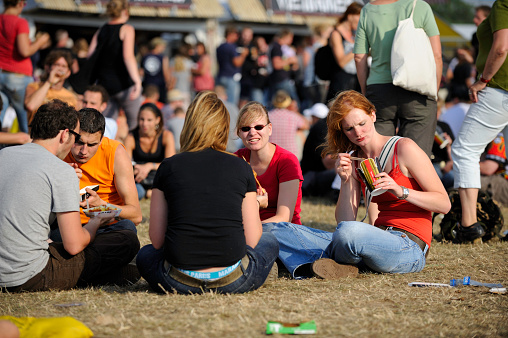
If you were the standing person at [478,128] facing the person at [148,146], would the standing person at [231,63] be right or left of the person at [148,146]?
right

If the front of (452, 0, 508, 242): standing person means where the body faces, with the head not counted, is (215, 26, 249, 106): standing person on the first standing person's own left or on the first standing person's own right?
on the first standing person's own right

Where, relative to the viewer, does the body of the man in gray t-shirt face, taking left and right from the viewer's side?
facing away from the viewer and to the right of the viewer

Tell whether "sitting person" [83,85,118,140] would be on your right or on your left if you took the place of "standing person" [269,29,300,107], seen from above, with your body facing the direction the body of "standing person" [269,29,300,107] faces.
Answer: on your right

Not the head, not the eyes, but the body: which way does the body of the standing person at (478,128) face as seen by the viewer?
to the viewer's left

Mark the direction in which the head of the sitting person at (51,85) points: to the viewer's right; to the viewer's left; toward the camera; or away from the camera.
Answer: toward the camera

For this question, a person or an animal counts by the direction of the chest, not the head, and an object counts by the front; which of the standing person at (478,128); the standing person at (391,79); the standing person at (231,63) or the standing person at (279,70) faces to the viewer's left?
the standing person at (478,128)

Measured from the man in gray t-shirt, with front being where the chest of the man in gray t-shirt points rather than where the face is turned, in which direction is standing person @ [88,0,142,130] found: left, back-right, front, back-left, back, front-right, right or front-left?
front-left

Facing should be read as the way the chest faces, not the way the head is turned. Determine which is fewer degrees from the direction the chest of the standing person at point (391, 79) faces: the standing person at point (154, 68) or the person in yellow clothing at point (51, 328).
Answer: the standing person

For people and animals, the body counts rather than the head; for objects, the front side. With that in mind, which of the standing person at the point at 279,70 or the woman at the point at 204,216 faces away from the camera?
the woman

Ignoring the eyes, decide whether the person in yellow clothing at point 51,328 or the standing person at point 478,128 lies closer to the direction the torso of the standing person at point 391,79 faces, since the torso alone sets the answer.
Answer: the standing person

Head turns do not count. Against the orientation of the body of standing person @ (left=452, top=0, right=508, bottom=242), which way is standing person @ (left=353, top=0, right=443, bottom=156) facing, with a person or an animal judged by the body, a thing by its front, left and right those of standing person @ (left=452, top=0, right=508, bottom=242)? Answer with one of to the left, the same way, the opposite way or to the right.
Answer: to the right

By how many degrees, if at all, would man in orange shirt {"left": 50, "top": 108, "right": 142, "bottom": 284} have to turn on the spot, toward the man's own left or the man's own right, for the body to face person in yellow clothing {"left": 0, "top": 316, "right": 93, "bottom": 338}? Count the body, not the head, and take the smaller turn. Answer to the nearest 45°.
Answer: approximately 45° to the man's own left

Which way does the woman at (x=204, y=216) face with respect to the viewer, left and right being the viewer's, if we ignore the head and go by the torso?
facing away from the viewer

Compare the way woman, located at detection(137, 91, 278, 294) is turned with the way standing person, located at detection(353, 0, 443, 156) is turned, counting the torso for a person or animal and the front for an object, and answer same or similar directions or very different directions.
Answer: same or similar directions
